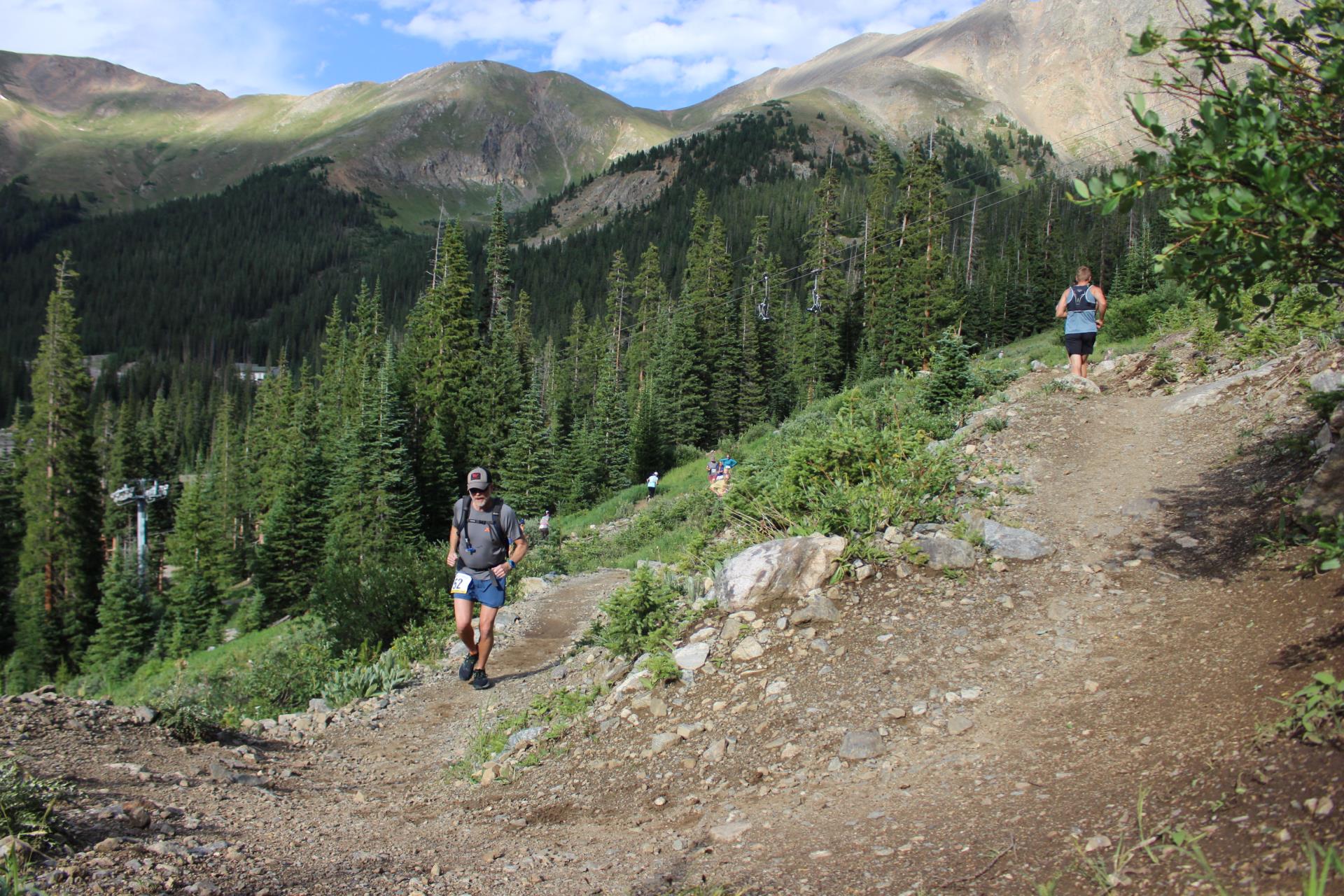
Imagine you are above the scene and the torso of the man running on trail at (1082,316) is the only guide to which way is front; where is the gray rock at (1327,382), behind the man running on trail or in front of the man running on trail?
behind

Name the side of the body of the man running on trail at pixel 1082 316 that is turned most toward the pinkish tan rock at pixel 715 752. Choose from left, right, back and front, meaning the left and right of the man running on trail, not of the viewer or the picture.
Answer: back

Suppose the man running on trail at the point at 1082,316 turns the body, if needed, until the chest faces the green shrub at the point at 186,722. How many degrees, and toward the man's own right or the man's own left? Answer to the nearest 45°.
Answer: approximately 135° to the man's own left

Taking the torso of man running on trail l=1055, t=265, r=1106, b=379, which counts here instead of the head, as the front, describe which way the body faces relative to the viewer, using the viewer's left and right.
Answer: facing away from the viewer

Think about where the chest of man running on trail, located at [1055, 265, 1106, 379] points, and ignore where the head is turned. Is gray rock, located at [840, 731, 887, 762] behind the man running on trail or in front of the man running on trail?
behind

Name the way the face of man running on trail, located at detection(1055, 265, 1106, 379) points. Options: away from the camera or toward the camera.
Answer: away from the camera

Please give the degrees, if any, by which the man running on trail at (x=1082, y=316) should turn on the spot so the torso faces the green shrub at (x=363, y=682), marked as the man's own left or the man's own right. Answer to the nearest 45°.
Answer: approximately 135° to the man's own left

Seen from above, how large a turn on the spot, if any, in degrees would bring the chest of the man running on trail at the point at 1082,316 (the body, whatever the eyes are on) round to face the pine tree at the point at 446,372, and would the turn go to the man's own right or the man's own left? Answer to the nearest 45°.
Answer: approximately 45° to the man's own left

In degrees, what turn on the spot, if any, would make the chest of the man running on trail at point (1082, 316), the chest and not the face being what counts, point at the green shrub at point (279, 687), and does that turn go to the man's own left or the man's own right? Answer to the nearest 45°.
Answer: approximately 135° to the man's own left

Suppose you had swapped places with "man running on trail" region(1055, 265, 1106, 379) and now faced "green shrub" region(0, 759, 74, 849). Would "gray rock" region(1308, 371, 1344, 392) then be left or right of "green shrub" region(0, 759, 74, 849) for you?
left

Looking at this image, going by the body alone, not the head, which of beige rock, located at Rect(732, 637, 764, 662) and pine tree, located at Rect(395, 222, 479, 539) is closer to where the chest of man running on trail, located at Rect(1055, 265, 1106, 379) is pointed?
the pine tree

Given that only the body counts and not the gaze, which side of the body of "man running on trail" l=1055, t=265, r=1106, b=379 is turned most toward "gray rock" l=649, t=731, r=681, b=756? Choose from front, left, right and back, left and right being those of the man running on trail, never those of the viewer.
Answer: back
